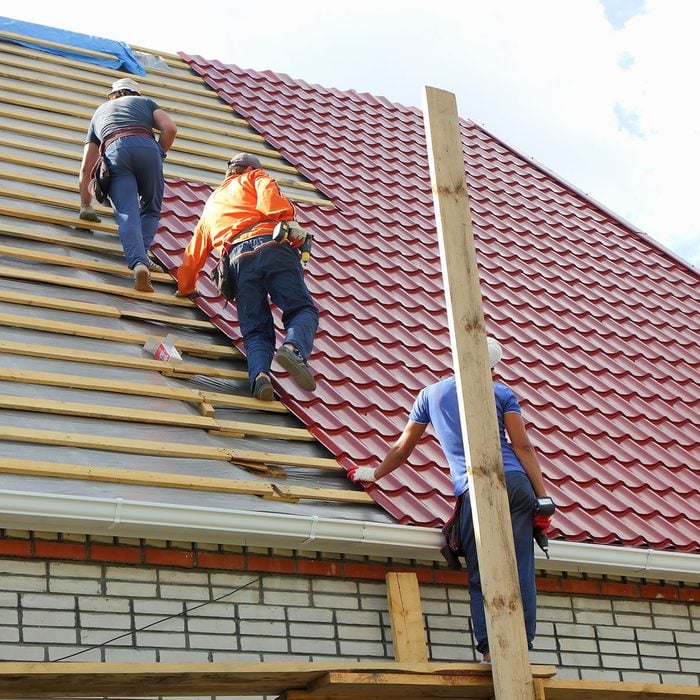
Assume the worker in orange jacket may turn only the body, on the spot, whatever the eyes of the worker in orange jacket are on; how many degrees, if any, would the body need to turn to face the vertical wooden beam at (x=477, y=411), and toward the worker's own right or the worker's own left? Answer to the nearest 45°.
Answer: approximately 135° to the worker's own right

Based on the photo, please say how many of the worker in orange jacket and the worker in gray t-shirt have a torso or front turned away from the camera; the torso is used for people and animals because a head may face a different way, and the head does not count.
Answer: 2

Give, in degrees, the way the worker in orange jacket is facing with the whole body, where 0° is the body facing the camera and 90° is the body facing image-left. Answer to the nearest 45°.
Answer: approximately 180°

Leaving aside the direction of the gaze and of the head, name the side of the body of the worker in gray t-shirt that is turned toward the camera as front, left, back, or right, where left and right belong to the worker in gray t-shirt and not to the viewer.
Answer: back
